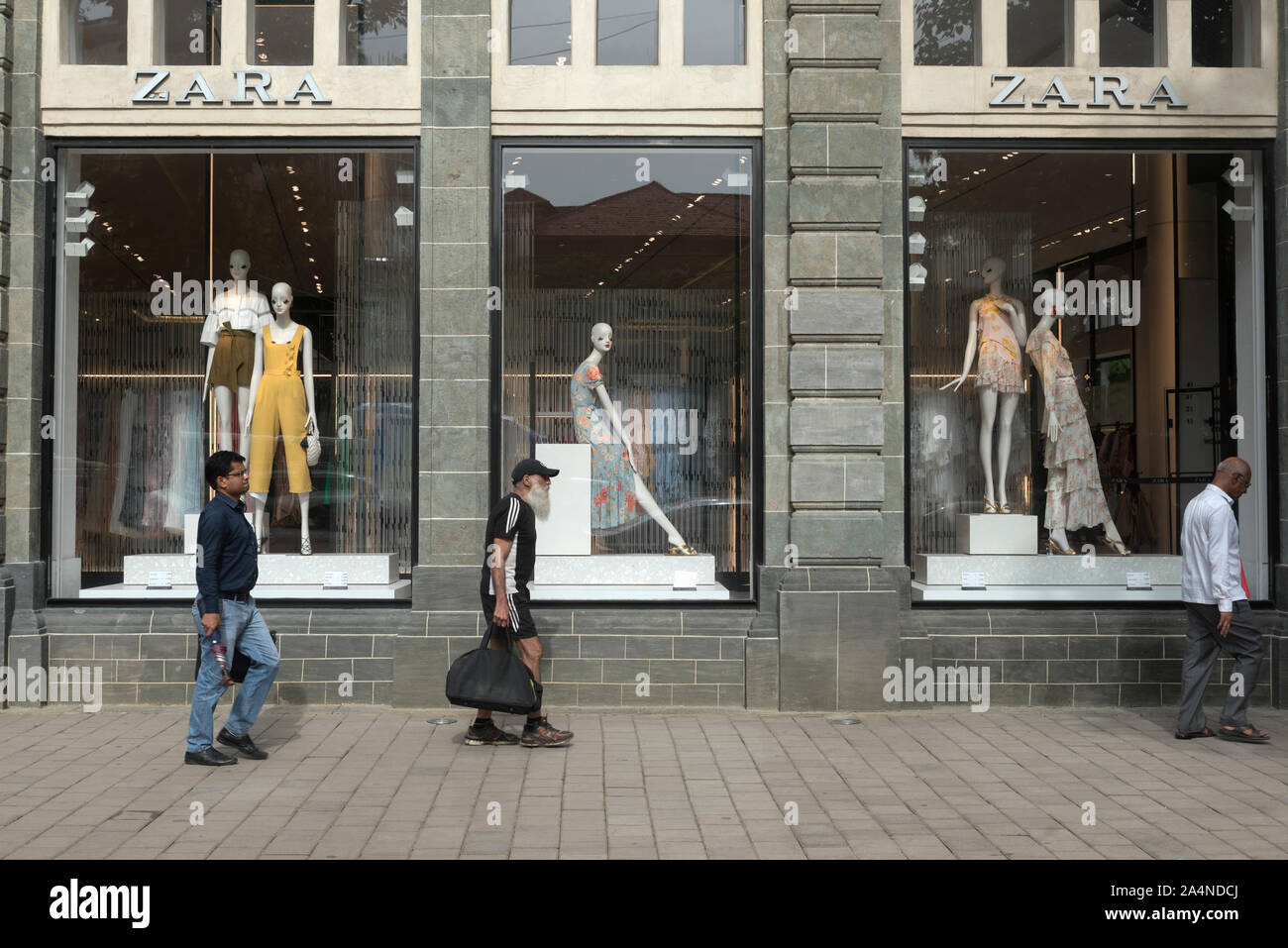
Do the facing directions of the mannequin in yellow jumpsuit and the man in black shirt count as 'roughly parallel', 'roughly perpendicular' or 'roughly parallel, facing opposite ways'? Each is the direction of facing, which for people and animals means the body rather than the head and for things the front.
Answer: roughly perpendicular

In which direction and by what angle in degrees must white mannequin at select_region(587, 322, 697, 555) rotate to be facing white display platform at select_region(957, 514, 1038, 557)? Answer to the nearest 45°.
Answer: approximately 45° to its left

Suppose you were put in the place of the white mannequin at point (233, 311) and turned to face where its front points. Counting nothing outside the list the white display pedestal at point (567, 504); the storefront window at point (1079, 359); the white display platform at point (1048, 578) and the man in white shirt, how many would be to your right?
0

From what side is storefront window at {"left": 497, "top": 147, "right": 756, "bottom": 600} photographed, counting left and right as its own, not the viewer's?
front

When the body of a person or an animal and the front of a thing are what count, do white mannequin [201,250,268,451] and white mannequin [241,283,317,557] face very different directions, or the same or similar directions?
same or similar directions

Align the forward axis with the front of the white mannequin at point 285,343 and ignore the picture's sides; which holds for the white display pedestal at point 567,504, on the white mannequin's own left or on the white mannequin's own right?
on the white mannequin's own left

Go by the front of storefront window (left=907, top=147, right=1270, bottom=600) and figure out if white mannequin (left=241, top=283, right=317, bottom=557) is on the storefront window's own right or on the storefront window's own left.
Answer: on the storefront window's own right

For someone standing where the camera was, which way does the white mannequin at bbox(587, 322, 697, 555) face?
facing the viewer and to the right of the viewer

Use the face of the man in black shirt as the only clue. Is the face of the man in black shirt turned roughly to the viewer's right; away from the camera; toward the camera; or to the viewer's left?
to the viewer's right

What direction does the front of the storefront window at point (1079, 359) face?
toward the camera

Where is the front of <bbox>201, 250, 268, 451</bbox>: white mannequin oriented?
toward the camera

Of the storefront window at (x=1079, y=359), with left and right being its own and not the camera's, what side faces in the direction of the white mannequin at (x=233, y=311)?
right

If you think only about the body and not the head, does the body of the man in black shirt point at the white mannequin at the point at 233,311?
no

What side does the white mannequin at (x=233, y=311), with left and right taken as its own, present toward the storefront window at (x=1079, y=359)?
left

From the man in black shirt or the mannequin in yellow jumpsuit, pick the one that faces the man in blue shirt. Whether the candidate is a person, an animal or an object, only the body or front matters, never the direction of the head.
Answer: the mannequin in yellow jumpsuit

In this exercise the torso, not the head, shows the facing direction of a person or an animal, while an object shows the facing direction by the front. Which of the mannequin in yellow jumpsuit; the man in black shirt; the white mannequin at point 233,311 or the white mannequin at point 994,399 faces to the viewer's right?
the man in black shirt

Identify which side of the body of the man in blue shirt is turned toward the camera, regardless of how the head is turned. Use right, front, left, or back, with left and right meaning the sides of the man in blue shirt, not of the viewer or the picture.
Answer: right

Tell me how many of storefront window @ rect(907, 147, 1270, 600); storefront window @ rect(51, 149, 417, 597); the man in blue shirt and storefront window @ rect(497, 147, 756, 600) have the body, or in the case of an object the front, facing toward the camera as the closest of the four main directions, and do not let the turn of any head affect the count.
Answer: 3

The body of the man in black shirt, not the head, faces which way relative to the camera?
to the viewer's right

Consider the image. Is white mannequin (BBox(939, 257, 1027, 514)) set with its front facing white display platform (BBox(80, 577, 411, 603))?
no
